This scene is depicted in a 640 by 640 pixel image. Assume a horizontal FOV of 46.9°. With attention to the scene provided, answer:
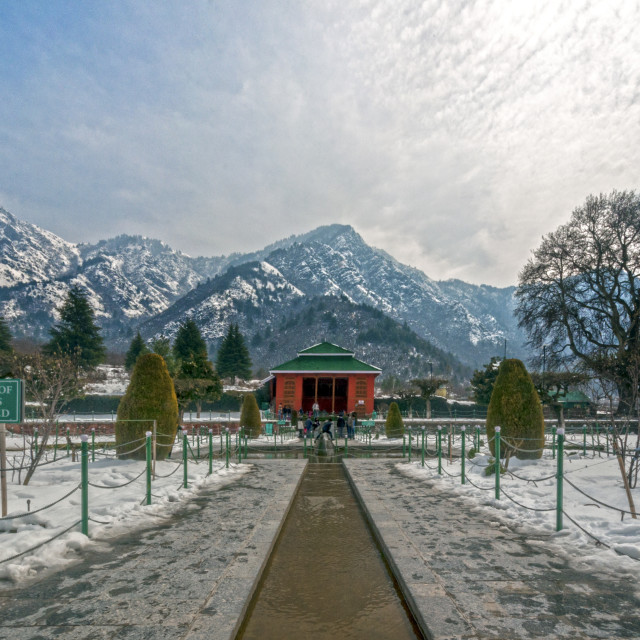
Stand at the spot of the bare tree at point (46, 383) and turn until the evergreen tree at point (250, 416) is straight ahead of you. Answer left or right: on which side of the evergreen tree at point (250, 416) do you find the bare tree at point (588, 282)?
right

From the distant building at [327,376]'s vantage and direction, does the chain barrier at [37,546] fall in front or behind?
in front

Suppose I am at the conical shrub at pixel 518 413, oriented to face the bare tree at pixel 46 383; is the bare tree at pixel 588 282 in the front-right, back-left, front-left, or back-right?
back-right

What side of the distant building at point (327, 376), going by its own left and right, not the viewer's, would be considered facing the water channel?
front

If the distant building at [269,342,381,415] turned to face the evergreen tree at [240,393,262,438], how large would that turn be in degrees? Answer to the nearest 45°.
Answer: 0° — it already faces it

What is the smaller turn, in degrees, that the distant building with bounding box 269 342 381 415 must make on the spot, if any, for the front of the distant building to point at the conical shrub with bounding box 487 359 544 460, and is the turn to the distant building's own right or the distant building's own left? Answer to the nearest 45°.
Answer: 0° — it already faces it

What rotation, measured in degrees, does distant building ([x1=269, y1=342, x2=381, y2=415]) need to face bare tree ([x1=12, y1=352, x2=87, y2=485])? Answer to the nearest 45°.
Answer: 0° — it already faces it

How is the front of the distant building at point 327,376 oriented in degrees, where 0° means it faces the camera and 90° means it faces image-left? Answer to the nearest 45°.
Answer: approximately 0°

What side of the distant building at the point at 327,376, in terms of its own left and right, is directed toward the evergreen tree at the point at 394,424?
front

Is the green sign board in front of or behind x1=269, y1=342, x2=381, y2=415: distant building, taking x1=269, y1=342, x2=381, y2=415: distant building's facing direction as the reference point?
in front
